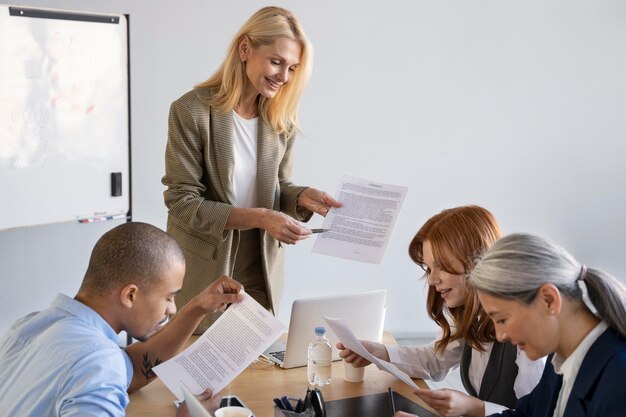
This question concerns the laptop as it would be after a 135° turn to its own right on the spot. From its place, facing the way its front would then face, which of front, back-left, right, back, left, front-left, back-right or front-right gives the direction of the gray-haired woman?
front-right

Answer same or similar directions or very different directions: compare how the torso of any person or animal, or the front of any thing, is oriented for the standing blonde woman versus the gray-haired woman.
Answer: very different directions

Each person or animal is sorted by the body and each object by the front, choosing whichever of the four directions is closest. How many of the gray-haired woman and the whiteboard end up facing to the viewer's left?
1

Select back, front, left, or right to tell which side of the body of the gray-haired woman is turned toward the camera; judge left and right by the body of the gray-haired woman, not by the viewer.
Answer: left

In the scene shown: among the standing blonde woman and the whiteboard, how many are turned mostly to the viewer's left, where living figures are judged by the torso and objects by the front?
0

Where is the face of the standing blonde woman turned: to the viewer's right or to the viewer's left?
to the viewer's right

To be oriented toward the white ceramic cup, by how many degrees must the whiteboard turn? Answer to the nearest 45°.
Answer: approximately 45° to its right

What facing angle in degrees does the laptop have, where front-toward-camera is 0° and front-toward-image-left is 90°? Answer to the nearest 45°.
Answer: approximately 135°

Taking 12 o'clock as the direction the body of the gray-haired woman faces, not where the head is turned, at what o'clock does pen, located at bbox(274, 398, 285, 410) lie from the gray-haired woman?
The pen is roughly at 12 o'clock from the gray-haired woman.

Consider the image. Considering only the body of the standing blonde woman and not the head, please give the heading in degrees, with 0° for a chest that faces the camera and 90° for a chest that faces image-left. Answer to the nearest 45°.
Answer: approximately 315°

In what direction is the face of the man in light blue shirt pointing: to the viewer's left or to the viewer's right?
to the viewer's right

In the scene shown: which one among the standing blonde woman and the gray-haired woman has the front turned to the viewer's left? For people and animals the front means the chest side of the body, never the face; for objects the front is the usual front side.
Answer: the gray-haired woman

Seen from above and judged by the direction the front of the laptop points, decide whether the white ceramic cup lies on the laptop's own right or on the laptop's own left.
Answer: on the laptop's own left

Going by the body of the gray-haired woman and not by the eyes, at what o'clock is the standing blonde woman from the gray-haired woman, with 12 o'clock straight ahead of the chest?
The standing blonde woman is roughly at 1 o'clock from the gray-haired woman.

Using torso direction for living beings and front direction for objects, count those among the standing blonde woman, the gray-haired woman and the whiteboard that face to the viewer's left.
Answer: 1

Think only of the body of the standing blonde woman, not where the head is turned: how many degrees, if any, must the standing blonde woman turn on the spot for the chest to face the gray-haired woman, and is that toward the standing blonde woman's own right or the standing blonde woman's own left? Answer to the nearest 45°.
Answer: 0° — they already face them
